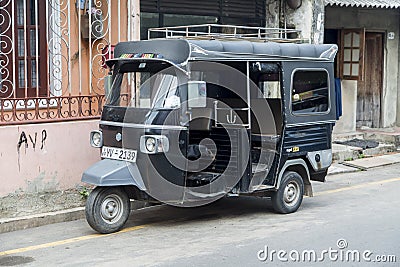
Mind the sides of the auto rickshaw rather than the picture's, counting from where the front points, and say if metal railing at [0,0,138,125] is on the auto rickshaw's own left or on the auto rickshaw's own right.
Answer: on the auto rickshaw's own right

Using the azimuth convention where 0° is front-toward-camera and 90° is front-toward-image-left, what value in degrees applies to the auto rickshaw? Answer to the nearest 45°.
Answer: approximately 45°

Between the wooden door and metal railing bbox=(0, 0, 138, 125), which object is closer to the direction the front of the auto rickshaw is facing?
the metal railing

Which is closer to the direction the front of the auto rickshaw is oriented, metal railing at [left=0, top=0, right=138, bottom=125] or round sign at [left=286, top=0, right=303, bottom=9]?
the metal railing

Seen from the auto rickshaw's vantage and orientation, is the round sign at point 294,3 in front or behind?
behind

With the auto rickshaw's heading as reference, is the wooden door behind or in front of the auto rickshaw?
behind
